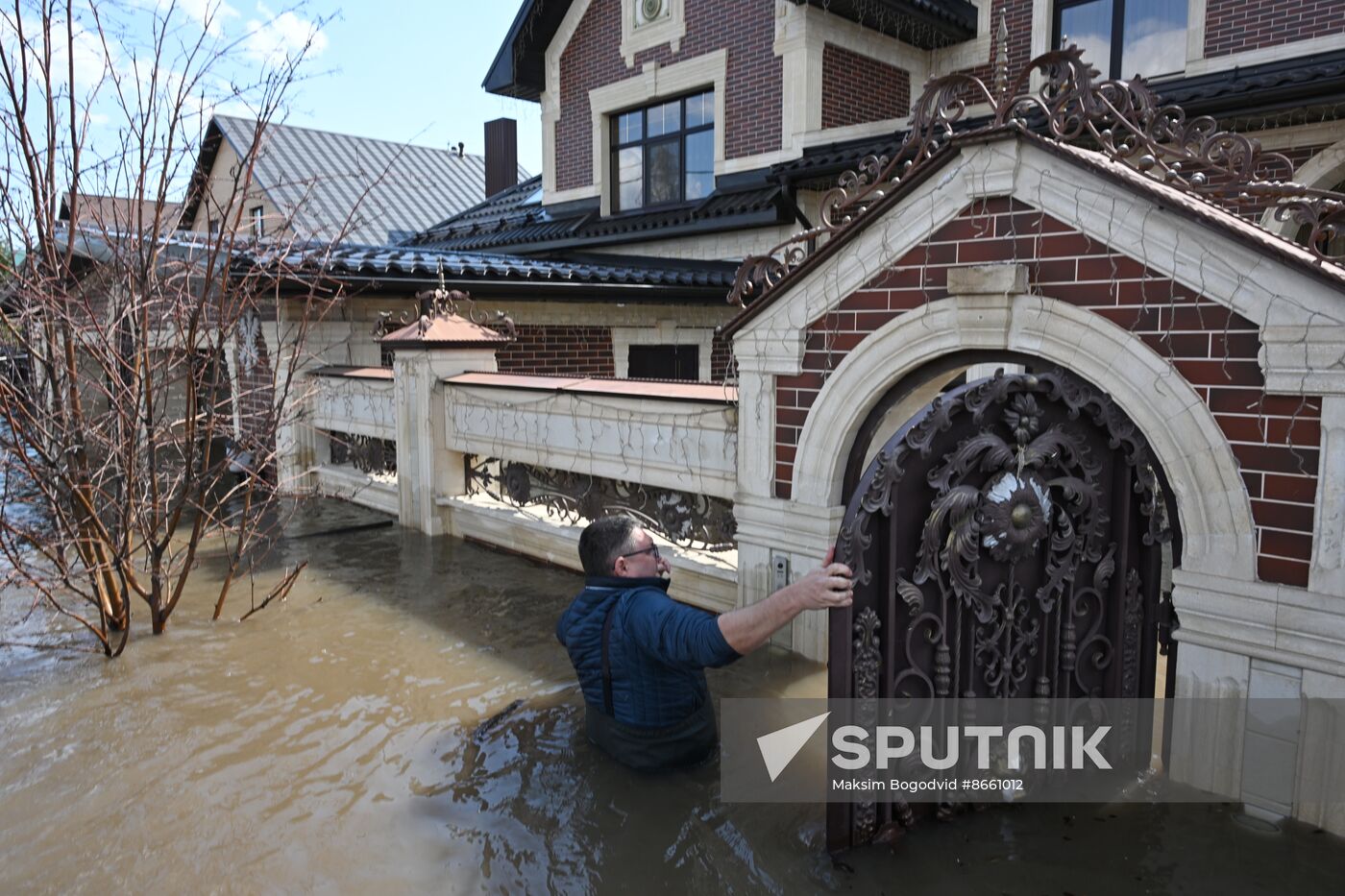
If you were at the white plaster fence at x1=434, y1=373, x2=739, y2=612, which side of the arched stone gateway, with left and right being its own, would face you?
right

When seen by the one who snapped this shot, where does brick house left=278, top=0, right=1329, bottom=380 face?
facing the viewer and to the left of the viewer

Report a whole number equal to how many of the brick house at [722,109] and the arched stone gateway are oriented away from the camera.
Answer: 0

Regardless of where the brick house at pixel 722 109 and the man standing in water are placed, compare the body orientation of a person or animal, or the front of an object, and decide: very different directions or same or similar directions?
very different directions

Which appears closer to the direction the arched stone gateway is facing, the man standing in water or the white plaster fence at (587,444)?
the man standing in water

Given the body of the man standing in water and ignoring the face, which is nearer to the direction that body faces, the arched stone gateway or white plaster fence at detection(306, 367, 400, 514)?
the arched stone gateway

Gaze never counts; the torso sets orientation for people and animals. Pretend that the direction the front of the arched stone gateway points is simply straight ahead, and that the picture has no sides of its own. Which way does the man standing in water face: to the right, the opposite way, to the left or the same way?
the opposite way

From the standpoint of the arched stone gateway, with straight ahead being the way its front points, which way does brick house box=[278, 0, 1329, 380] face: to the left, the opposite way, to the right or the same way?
the same way

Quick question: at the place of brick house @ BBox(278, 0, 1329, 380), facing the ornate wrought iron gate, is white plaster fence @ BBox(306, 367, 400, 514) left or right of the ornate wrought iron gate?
right

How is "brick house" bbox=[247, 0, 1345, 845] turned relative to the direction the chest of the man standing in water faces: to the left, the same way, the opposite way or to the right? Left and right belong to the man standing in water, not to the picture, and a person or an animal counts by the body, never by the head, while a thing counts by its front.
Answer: the opposite way

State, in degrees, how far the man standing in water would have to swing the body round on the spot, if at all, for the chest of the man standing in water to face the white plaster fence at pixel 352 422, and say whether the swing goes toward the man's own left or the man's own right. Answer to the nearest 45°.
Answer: approximately 90° to the man's own left

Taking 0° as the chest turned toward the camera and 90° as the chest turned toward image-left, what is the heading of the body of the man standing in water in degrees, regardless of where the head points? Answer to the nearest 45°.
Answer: approximately 225°
